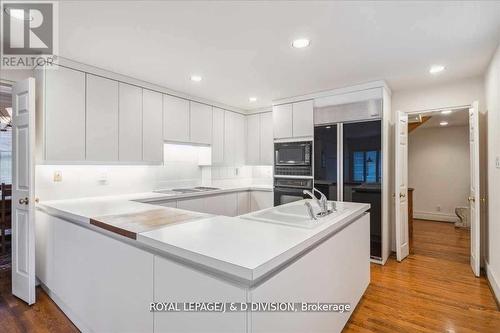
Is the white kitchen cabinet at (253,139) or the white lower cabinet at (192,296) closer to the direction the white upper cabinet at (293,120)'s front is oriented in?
the white lower cabinet

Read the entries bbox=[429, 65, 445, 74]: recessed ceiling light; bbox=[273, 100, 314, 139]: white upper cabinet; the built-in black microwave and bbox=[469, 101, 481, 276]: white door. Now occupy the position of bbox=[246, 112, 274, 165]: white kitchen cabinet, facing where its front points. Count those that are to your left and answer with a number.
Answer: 4

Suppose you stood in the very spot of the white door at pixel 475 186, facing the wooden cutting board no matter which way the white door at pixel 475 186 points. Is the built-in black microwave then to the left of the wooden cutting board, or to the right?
right

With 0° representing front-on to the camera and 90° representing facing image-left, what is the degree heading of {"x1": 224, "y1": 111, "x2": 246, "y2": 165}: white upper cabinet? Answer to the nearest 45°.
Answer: approximately 315°

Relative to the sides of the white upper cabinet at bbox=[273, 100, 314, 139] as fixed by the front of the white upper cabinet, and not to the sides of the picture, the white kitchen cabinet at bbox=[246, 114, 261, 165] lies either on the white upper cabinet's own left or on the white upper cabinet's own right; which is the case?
on the white upper cabinet's own right

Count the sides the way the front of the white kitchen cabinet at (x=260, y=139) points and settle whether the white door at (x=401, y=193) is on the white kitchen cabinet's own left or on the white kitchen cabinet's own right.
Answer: on the white kitchen cabinet's own left

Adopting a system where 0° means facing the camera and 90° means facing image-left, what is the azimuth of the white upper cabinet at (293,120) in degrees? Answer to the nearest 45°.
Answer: approximately 45°
